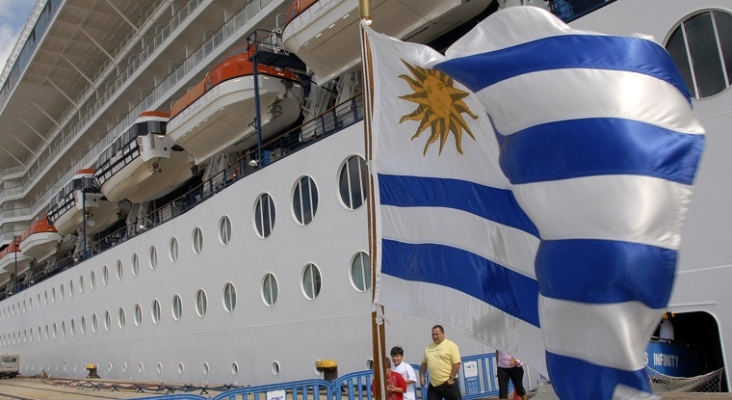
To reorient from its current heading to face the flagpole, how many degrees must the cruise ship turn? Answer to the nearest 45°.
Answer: approximately 135° to its left

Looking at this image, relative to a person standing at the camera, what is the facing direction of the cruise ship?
facing away from the viewer and to the left of the viewer

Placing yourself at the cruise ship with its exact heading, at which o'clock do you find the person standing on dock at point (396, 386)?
The person standing on dock is roughly at 7 o'clock from the cruise ship.
